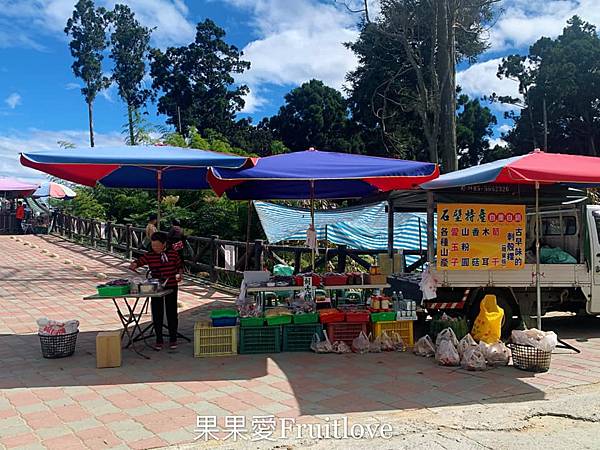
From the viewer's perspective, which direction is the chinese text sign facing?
toward the camera

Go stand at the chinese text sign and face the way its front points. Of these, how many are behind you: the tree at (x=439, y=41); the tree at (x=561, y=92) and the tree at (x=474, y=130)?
3

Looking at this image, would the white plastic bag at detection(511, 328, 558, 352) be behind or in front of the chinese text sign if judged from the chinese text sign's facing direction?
in front

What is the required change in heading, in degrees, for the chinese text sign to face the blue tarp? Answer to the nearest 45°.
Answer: approximately 135° to its right

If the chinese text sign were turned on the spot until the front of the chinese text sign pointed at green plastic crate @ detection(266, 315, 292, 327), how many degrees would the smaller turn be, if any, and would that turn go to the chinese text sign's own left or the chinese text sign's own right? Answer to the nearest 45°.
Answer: approximately 45° to the chinese text sign's own right

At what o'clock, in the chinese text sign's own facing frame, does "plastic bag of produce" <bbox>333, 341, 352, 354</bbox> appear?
The plastic bag of produce is roughly at 2 o'clock from the chinese text sign.

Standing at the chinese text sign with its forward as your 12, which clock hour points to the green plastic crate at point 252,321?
The green plastic crate is roughly at 2 o'clock from the chinese text sign.

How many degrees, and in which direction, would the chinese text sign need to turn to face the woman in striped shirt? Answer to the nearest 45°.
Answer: approximately 45° to its right

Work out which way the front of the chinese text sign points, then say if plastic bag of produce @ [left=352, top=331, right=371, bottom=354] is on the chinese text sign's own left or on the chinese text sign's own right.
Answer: on the chinese text sign's own right

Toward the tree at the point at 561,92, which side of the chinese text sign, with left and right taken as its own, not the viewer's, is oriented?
back

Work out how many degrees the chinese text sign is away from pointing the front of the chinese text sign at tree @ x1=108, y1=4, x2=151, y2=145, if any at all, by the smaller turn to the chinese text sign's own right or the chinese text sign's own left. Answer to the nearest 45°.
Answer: approximately 135° to the chinese text sign's own right

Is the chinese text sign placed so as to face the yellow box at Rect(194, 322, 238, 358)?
no

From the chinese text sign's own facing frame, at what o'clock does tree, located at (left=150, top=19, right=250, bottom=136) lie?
The tree is roughly at 5 o'clock from the chinese text sign.

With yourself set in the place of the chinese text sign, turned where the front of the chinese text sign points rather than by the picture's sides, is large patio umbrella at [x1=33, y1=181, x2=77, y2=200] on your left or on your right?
on your right

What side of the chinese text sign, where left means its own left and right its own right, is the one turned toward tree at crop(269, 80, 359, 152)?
back

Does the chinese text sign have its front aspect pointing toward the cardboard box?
no
